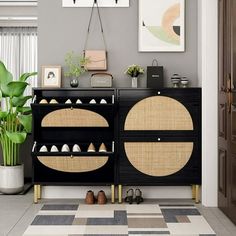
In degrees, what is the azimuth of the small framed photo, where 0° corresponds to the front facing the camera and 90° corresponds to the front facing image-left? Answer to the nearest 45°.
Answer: approximately 0°
